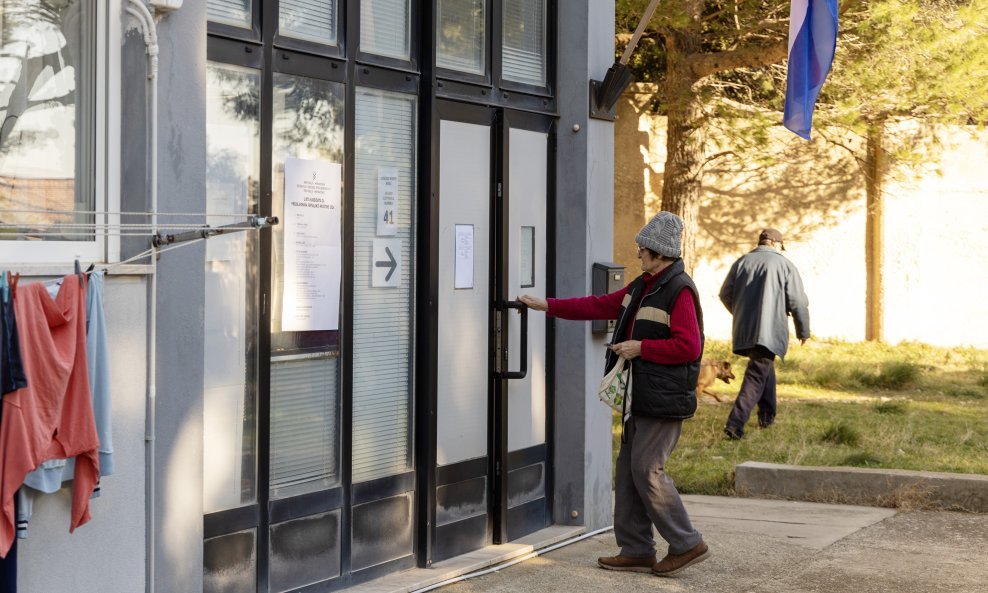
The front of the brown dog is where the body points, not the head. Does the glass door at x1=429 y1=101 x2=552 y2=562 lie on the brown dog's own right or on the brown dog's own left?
on the brown dog's own right

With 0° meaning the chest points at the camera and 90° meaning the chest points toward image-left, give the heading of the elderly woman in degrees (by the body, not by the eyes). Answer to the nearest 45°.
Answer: approximately 90°

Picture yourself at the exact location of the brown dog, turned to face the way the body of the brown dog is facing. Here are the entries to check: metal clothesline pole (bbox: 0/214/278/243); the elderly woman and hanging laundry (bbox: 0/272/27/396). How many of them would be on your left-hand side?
0

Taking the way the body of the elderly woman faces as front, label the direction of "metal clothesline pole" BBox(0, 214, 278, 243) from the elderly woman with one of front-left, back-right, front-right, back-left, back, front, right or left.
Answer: front-left

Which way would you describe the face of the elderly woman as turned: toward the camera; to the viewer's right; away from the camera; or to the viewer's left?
to the viewer's left

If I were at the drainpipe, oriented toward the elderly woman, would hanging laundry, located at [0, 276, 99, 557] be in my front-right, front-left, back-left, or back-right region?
back-right

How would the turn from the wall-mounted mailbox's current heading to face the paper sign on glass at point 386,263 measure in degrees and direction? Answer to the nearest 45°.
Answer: approximately 90° to its right

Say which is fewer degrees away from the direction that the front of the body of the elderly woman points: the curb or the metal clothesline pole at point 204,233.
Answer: the metal clothesline pole
